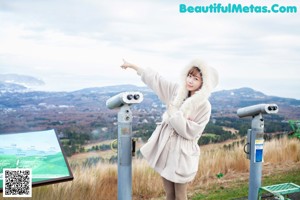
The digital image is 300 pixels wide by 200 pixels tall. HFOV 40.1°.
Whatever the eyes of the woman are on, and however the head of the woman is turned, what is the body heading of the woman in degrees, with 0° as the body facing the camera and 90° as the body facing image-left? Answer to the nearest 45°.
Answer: approximately 45°
